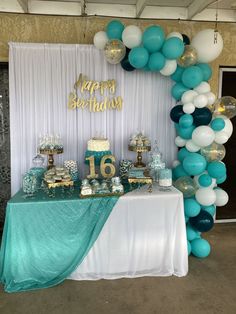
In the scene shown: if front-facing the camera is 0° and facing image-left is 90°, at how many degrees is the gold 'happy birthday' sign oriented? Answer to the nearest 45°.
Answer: approximately 0°

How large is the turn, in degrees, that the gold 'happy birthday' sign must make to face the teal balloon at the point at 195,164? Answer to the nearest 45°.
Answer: approximately 45° to its left

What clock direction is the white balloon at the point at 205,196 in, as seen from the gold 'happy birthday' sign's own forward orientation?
The white balloon is roughly at 10 o'clock from the gold 'happy birthday' sign.

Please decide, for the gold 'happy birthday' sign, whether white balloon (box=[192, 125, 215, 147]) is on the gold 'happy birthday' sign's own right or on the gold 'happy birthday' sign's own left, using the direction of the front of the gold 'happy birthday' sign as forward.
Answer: on the gold 'happy birthday' sign's own left

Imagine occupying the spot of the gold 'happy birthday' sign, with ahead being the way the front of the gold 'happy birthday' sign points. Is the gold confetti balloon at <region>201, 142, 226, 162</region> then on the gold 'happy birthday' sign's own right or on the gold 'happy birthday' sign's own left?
on the gold 'happy birthday' sign's own left

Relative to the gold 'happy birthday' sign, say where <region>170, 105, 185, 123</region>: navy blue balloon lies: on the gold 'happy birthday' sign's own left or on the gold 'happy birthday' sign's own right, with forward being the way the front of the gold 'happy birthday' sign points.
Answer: on the gold 'happy birthday' sign's own left
